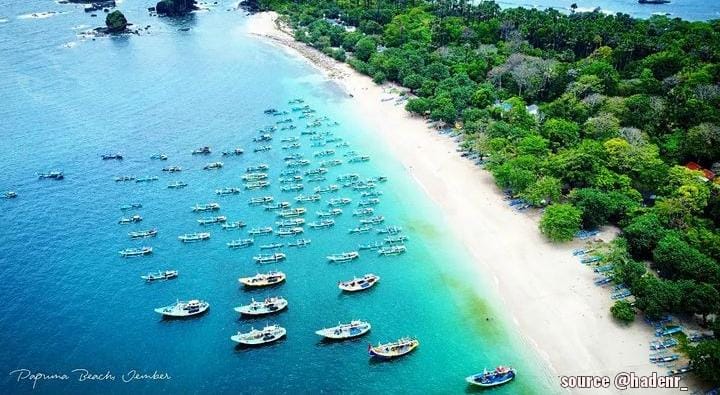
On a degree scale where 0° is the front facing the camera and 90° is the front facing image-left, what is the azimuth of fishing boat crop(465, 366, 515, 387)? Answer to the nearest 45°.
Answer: approximately 90°
